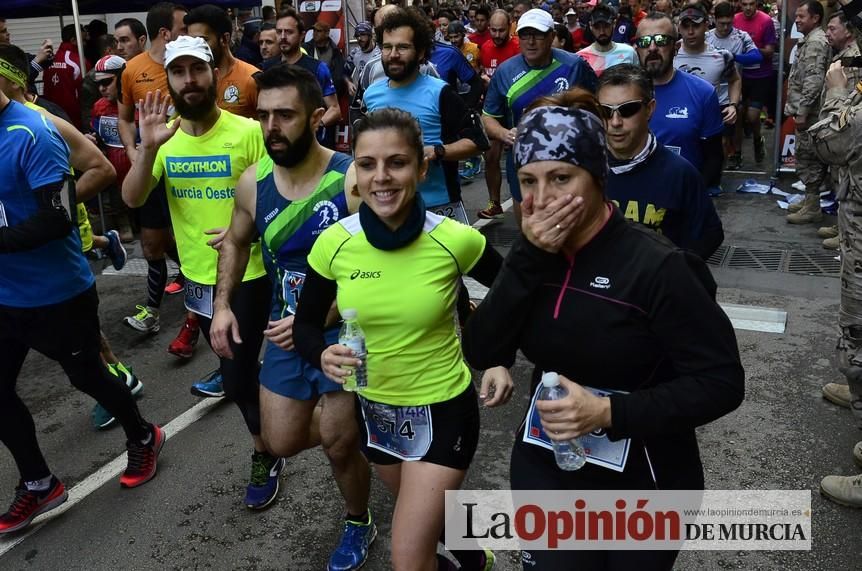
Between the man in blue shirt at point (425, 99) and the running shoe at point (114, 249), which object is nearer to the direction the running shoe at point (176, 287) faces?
the running shoe

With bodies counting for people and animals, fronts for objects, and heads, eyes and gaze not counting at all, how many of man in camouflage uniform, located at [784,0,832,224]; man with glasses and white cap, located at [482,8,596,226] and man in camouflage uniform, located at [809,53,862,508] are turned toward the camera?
1

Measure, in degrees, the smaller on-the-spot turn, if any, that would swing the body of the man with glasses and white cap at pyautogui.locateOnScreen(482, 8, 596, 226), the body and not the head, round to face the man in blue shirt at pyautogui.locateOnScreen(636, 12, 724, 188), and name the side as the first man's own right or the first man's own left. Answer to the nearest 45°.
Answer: approximately 45° to the first man's own left

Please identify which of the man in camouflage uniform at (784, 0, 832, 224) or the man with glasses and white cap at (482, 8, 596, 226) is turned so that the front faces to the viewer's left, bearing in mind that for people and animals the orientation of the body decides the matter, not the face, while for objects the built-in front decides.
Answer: the man in camouflage uniform

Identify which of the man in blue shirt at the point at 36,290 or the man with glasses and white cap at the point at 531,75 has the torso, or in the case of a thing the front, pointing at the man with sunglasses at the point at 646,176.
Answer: the man with glasses and white cap at the point at 531,75

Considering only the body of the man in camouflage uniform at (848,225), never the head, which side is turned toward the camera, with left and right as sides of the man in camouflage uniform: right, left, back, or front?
left

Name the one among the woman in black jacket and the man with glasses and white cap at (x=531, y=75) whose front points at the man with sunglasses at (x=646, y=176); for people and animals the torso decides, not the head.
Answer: the man with glasses and white cap at (x=531, y=75)

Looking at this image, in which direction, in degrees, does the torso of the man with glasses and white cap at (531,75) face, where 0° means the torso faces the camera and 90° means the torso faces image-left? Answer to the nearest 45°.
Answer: approximately 0°

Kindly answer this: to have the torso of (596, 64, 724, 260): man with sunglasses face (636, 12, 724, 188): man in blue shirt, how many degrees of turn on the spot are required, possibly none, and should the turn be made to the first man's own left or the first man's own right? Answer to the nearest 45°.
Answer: approximately 135° to the first man's own right

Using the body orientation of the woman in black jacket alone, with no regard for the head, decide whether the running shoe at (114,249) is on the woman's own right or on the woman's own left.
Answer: on the woman's own right
